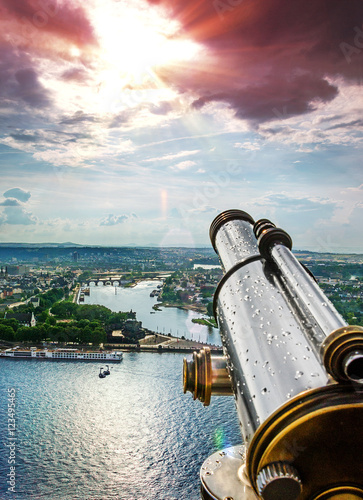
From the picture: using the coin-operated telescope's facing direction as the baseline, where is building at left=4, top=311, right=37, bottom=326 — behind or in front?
in front

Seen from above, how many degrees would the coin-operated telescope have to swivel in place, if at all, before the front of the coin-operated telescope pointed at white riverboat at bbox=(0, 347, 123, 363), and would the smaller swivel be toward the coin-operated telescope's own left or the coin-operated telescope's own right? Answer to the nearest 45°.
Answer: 0° — it already faces it

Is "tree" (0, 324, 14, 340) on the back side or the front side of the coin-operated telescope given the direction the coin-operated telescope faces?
on the front side

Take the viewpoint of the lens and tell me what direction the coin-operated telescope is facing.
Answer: facing away from the viewer and to the left of the viewer
